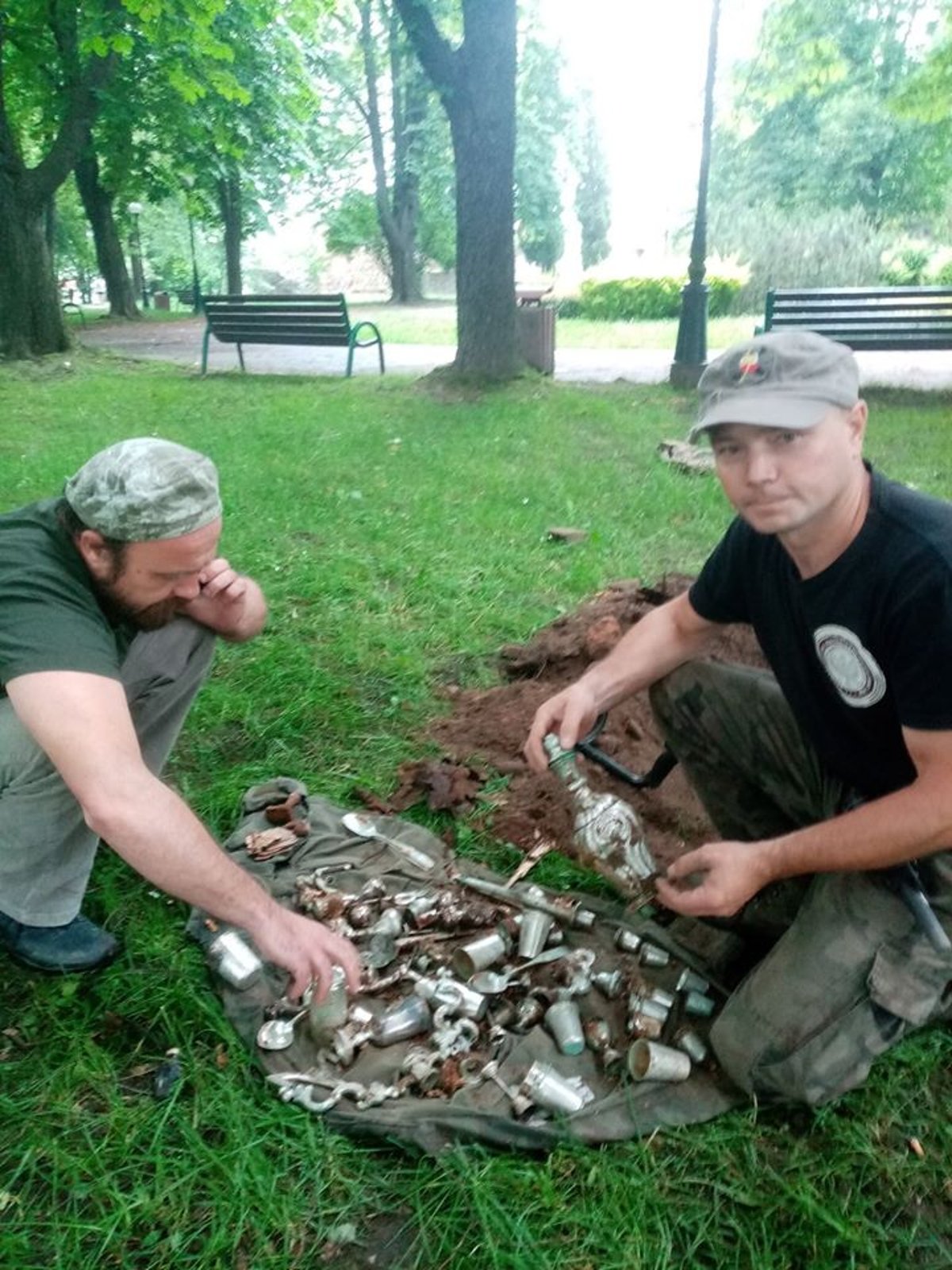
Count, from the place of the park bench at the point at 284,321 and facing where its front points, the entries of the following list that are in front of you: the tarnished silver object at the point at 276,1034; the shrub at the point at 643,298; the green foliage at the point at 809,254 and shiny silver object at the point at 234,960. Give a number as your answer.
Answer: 2

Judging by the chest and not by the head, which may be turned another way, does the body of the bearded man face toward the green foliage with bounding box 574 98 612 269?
no

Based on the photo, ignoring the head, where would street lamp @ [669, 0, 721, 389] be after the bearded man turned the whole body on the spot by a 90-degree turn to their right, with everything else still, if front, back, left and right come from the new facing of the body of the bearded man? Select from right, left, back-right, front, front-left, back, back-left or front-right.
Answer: back-left

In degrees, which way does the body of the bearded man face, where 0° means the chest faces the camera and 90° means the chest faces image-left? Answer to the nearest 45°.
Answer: approximately 270°

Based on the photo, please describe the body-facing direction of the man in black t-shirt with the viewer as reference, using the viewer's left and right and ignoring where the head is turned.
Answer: facing the viewer and to the left of the viewer

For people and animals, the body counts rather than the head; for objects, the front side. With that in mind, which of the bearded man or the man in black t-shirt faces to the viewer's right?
the bearded man

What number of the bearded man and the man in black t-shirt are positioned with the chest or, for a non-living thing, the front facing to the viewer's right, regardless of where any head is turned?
1

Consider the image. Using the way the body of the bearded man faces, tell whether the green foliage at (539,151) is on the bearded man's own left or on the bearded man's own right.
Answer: on the bearded man's own left
